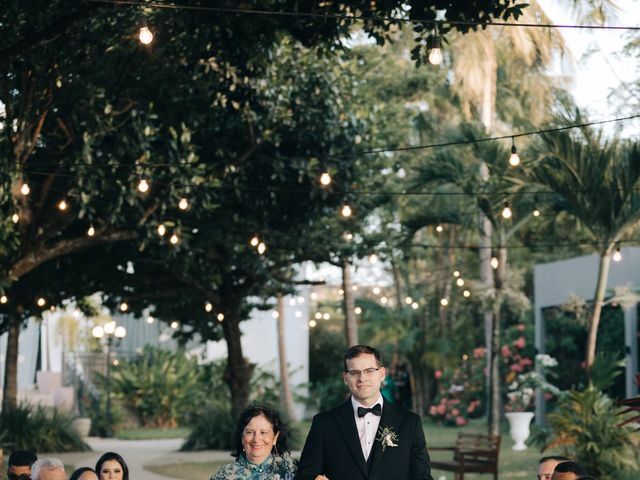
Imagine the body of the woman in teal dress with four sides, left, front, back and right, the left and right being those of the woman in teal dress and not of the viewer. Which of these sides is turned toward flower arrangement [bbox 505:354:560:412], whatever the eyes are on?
back

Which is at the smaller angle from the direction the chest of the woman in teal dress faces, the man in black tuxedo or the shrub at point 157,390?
the man in black tuxedo

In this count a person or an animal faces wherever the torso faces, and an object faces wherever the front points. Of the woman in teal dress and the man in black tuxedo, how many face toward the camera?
2

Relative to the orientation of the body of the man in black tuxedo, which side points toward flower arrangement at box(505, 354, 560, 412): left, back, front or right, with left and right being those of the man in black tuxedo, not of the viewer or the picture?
back

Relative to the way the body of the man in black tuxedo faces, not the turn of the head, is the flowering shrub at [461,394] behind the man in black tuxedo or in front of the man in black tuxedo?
behind

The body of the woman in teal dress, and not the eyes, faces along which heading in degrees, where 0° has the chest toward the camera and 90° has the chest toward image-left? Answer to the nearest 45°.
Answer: approximately 0°

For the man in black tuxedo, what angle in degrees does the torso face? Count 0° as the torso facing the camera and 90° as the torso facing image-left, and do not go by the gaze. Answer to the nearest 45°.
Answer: approximately 0°

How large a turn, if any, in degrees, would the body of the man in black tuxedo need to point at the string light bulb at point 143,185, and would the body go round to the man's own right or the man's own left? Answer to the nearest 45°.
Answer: approximately 180°
